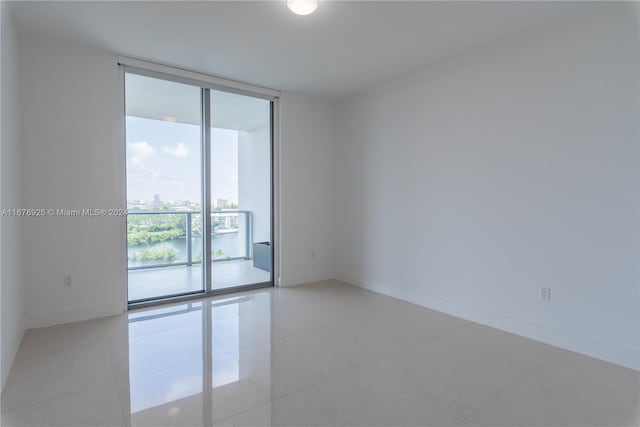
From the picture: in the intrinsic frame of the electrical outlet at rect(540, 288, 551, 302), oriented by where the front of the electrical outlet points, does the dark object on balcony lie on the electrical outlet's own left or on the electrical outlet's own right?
on the electrical outlet's own right

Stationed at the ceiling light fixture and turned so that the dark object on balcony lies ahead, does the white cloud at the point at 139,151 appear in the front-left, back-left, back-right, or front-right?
front-left

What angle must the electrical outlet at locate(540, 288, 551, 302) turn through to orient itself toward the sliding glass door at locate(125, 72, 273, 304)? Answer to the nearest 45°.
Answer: approximately 90° to its right

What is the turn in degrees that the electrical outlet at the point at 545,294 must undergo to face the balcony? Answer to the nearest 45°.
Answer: approximately 90° to its right

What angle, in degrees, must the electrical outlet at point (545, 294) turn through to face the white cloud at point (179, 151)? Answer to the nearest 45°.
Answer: approximately 90° to its right

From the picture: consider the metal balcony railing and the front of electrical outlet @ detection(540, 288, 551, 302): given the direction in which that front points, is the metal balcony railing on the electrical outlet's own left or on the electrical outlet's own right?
on the electrical outlet's own right

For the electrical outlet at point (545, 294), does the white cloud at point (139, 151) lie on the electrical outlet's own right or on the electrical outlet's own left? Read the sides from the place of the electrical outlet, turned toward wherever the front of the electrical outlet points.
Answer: on the electrical outlet's own right

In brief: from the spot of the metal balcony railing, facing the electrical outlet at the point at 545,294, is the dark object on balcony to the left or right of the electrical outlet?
left
